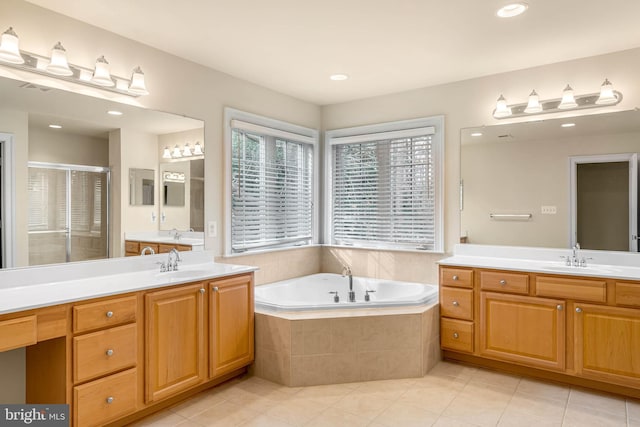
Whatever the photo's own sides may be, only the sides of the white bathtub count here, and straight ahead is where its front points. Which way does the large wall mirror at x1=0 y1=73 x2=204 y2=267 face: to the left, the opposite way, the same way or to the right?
to the left

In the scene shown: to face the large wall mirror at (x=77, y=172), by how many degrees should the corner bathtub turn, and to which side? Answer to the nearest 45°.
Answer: approximately 90° to its right

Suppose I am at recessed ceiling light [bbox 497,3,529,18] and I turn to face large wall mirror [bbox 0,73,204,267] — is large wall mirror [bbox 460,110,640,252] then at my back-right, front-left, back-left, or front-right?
back-right

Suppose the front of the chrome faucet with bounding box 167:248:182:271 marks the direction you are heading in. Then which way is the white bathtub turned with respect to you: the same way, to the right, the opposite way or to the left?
to the right

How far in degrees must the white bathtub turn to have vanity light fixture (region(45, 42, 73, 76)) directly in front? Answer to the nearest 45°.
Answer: approximately 45° to its right

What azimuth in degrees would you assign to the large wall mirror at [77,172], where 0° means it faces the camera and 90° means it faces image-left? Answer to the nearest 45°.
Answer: approximately 315°

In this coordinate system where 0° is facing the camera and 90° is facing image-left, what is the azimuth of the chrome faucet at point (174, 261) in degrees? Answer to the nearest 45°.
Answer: approximately 315°

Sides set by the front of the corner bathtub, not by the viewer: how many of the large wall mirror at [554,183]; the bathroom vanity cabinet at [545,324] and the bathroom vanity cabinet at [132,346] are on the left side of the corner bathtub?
2
